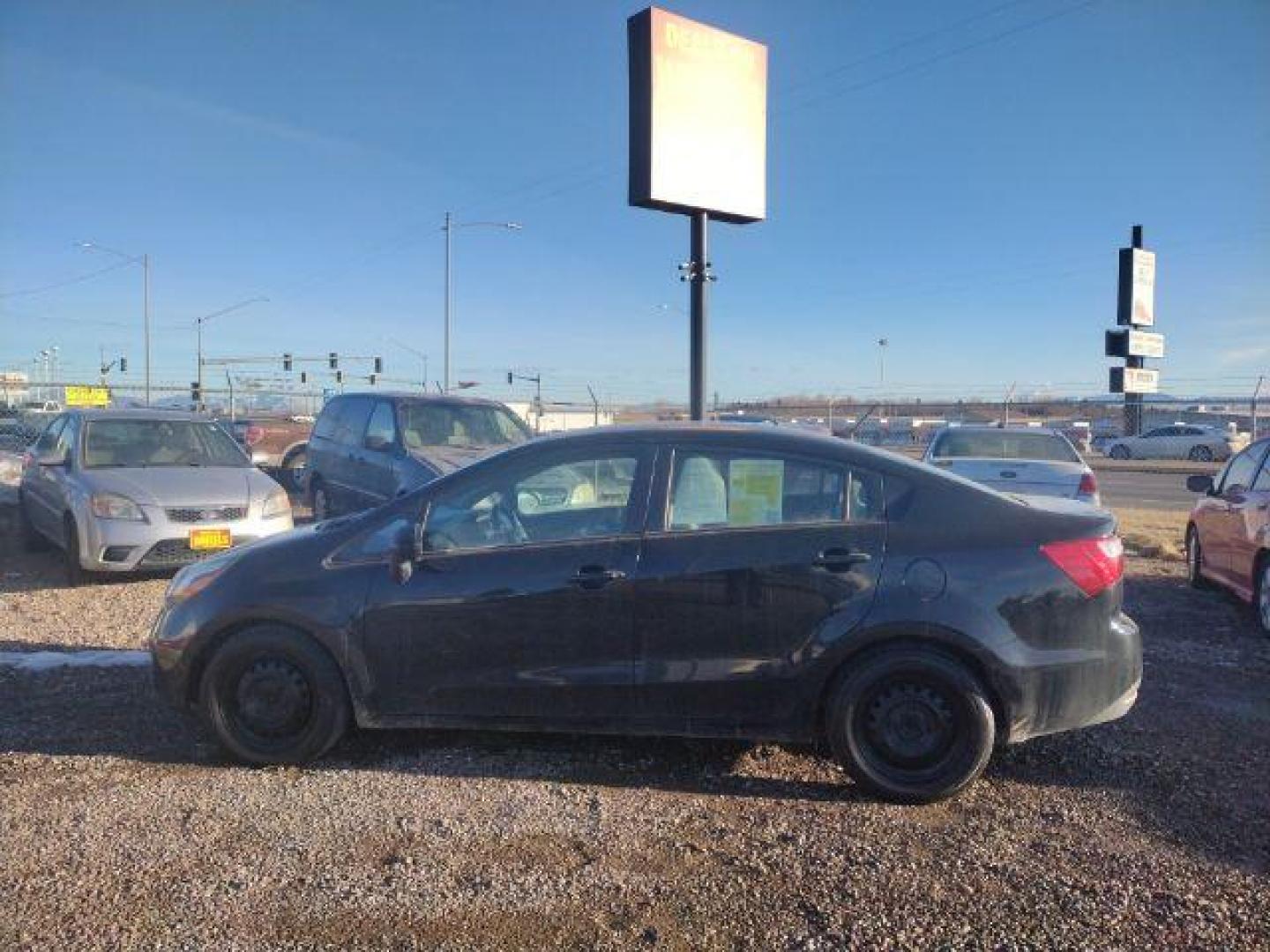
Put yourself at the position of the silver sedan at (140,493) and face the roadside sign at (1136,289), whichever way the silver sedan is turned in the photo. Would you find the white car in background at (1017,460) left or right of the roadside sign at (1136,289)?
right

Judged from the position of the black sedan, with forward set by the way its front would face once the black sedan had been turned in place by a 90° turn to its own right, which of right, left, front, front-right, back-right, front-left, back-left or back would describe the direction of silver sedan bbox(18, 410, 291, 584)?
front-left

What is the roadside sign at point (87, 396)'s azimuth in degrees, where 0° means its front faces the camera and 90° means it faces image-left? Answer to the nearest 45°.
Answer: approximately 0°

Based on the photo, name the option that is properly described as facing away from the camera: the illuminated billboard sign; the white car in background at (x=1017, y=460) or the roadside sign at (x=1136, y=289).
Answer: the white car in background

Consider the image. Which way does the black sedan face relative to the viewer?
to the viewer's left

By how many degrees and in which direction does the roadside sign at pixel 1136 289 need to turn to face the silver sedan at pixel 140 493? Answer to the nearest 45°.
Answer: approximately 45° to its right

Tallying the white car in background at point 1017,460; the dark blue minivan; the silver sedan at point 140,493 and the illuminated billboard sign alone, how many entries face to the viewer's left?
0

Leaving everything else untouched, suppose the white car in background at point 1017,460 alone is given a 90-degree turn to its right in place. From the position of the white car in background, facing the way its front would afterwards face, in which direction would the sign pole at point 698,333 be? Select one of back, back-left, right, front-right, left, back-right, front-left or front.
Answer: back

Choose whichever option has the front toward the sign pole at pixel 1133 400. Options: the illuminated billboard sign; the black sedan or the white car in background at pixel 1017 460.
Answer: the white car in background

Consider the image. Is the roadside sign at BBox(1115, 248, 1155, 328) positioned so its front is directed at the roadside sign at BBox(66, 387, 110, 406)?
no

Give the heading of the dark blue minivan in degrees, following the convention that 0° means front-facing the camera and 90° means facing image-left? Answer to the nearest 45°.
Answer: approximately 315°

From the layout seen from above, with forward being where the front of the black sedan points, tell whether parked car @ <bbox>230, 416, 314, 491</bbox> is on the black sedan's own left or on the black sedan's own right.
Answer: on the black sedan's own right

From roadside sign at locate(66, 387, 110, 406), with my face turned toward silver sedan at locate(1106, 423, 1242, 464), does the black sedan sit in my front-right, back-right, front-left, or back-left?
front-right

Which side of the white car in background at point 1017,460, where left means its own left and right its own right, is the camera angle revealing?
back

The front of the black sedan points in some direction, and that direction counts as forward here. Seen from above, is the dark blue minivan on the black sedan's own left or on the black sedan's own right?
on the black sedan's own right
